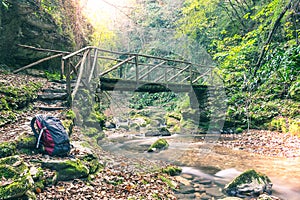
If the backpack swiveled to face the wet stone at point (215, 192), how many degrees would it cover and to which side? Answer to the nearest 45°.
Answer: approximately 45° to its left

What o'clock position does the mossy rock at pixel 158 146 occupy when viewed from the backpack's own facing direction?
The mossy rock is roughly at 9 o'clock from the backpack.

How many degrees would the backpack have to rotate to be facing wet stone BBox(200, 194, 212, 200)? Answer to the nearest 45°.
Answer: approximately 45° to its left

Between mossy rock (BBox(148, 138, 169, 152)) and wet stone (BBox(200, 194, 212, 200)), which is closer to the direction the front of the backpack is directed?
the wet stone

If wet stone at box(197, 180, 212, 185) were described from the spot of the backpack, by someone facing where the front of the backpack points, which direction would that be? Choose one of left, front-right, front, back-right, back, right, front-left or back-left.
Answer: front-left
